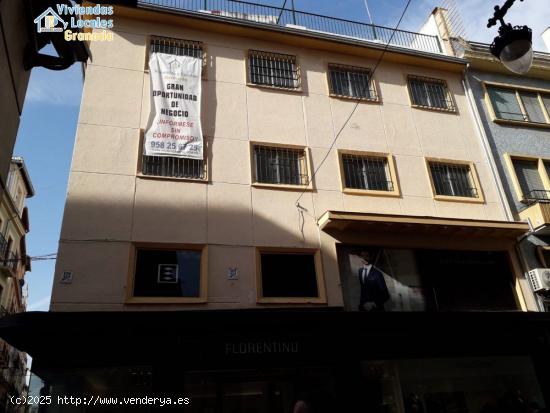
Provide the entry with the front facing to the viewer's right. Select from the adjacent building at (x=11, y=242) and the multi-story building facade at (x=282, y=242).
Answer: the adjacent building

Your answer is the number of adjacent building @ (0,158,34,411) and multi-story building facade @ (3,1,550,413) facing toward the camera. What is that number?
1

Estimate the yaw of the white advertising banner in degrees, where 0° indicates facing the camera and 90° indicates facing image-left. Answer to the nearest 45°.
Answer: approximately 0°

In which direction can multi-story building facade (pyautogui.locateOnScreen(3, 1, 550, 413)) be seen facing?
toward the camera

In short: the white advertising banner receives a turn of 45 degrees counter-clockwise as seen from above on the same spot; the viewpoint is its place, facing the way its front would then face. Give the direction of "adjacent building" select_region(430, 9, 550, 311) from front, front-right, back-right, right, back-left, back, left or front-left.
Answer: front-left

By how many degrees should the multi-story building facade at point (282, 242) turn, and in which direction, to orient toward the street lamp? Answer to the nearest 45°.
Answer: approximately 45° to its left

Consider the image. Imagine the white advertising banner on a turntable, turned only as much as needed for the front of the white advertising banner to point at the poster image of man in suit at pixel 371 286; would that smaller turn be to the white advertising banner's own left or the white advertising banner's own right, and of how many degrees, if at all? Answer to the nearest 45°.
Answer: approximately 90° to the white advertising banner's own left

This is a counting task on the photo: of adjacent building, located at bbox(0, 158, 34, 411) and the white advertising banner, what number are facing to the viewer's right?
1

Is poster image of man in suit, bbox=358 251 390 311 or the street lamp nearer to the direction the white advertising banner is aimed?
the street lamp

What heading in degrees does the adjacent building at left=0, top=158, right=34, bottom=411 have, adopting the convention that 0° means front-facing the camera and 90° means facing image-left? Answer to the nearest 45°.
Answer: approximately 270°
